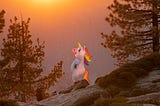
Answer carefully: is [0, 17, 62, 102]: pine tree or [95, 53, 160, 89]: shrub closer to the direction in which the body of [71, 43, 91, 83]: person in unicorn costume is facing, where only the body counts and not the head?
the pine tree

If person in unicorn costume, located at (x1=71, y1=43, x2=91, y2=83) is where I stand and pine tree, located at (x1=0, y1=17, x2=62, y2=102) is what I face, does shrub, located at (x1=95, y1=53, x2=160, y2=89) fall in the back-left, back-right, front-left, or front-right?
back-left

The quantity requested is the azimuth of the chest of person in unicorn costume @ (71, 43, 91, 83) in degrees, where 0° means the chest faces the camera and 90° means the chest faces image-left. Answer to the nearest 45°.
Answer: approximately 90°

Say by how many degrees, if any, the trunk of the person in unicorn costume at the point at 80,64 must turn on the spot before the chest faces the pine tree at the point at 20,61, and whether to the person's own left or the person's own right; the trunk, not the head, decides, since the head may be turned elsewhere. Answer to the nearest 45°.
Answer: approximately 45° to the person's own right

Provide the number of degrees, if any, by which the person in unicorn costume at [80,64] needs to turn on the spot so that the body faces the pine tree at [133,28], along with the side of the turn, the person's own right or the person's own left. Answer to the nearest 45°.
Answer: approximately 135° to the person's own right
